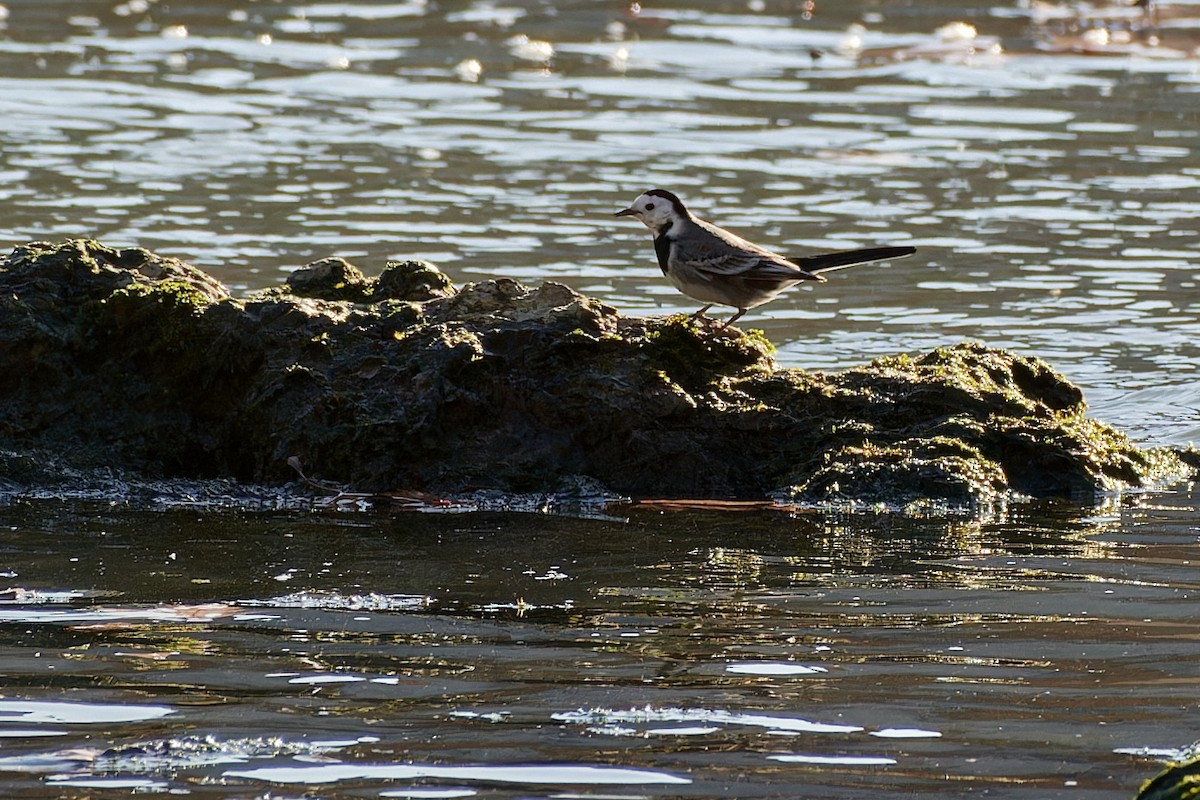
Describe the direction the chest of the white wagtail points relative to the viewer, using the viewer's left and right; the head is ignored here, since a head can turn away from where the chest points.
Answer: facing to the left of the viewer
